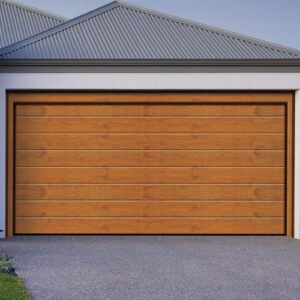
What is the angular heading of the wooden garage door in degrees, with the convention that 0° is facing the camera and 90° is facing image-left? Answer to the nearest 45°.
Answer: approximately 0°
